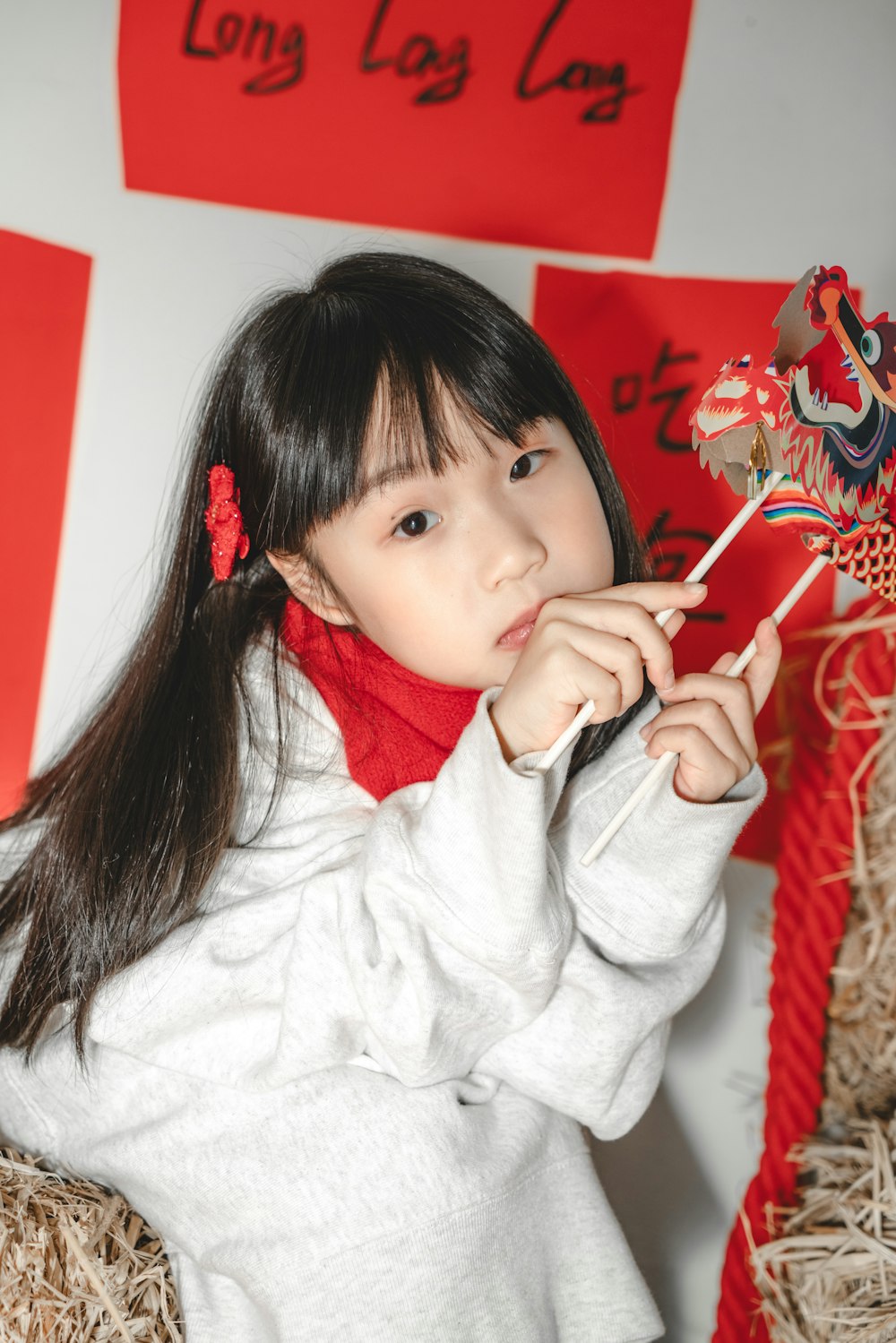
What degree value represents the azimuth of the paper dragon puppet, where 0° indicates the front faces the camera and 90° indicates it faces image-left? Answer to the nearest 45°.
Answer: approximately 90°

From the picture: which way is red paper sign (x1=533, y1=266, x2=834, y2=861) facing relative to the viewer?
toward the camera

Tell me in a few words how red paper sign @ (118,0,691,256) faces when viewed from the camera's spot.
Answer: facing the viewer

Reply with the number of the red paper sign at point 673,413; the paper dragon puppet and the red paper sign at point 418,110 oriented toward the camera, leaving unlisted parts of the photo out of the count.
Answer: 2

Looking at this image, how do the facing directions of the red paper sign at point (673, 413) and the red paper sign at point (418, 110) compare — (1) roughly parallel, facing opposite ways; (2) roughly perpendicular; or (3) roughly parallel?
roughly parallel

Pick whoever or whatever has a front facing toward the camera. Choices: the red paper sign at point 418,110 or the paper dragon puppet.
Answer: the red paper sign

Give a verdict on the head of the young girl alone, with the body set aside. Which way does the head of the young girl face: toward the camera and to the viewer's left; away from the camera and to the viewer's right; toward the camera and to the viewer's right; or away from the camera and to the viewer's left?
toward the camera and to the viewer's right
